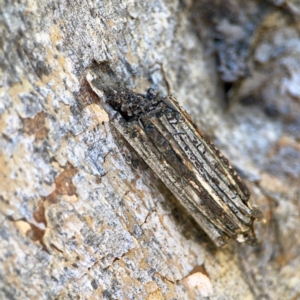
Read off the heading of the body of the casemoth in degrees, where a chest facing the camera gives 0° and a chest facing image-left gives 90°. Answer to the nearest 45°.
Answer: approximately 90°
